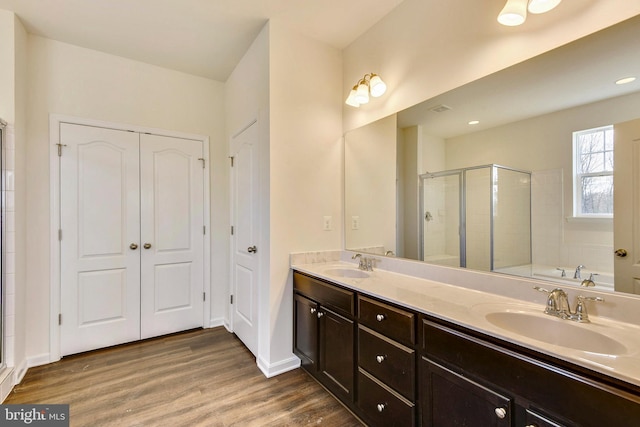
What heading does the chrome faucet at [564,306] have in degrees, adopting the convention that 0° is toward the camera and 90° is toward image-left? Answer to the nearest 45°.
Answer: approximately 45°

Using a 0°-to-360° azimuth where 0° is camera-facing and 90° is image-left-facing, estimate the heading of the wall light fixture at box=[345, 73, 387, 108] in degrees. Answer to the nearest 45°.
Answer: approximately 45°

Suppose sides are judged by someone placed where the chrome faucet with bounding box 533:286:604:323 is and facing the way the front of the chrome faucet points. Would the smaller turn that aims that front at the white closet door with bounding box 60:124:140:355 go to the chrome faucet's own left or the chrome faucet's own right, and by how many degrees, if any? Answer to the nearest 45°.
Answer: approximately 45° to the chrome faucet's own right

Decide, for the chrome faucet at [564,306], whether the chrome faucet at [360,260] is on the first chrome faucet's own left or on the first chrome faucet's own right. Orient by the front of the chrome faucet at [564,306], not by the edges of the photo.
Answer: on the first chrome faucet's own right

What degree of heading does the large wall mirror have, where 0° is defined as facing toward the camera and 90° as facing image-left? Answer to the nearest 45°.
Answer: approximately 45°

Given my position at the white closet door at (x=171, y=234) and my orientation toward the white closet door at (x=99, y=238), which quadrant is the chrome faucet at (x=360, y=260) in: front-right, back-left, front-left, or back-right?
back-left

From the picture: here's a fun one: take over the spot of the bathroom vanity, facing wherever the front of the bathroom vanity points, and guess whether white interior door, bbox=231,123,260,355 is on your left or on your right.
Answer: on your right
